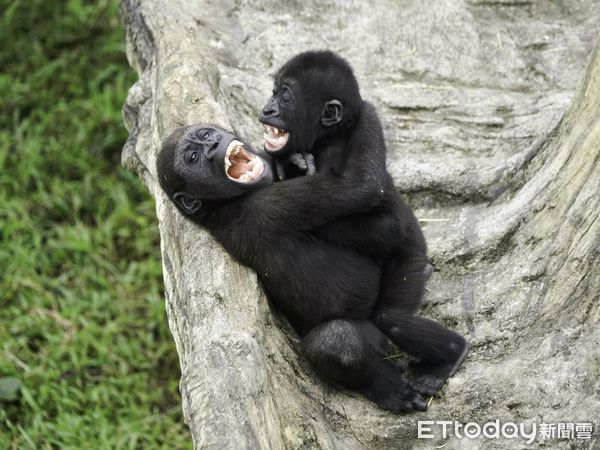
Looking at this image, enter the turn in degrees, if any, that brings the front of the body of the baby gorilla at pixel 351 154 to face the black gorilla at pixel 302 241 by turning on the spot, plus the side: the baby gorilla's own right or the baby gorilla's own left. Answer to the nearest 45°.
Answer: approximately 45° to the baby gorilla's own left

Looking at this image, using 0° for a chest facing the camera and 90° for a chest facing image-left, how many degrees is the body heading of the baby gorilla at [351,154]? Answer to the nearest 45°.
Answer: approximately 90°
